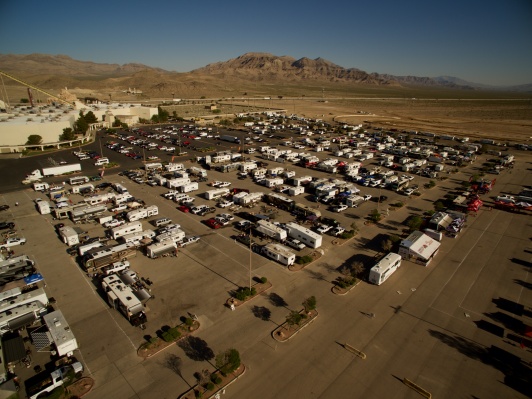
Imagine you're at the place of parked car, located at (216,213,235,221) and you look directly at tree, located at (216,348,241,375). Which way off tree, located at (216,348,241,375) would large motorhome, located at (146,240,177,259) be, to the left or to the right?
right

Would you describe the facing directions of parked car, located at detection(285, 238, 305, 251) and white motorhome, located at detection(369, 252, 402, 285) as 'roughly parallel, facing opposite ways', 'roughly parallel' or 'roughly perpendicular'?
roughly perpendicular

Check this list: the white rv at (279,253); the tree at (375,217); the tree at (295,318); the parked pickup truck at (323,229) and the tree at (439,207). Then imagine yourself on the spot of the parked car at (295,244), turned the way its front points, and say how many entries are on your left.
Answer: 3

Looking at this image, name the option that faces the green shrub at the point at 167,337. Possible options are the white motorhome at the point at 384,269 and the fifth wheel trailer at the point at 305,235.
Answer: the white motorhome

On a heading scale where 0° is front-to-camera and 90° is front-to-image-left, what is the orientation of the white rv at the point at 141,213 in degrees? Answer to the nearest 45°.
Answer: approximately 45°

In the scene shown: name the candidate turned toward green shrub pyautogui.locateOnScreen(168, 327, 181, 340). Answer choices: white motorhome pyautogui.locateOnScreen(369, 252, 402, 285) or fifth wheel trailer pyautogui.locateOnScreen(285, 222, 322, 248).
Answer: the white motorhome

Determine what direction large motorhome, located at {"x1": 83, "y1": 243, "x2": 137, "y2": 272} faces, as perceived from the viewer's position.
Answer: facing the viewer and to the left of the viewer

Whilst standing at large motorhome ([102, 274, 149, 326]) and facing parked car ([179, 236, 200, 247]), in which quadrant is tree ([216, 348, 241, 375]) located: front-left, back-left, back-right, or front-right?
back-right

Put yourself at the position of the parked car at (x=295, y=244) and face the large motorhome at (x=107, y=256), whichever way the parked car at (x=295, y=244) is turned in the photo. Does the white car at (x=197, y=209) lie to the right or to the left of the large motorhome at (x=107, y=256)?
right
